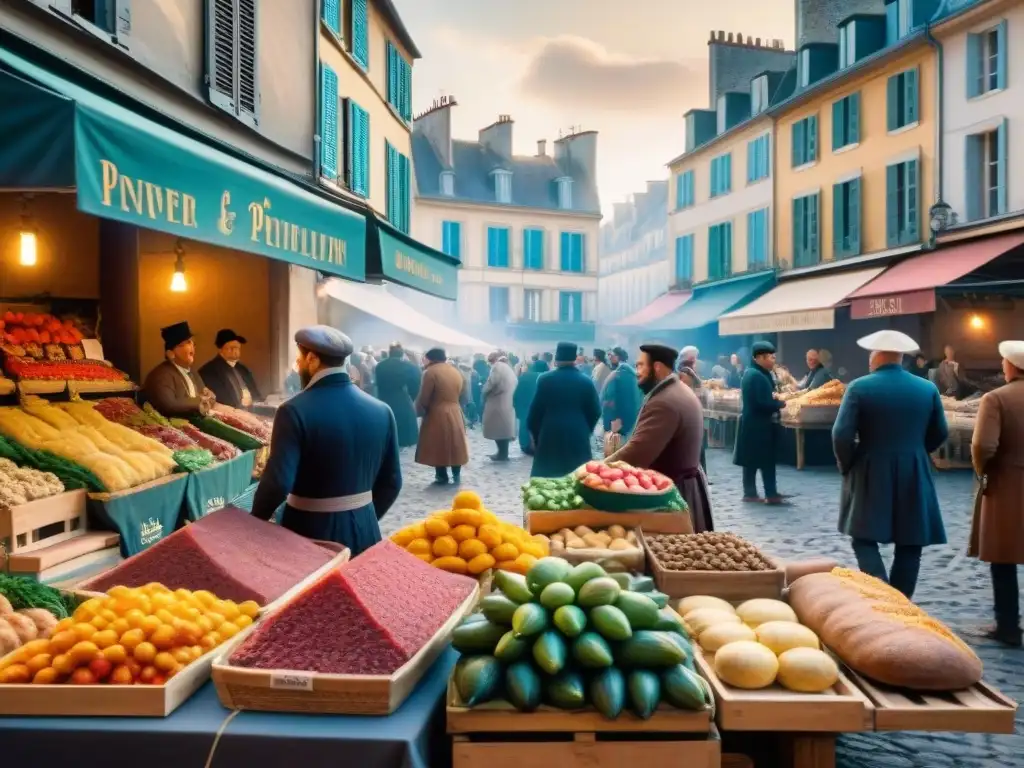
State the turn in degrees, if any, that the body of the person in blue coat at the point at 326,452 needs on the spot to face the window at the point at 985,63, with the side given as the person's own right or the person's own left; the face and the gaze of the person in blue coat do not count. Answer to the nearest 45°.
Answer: approximately 90° to the person's own right

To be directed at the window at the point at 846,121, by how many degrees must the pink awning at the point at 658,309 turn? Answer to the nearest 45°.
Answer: approximately 90° to its left

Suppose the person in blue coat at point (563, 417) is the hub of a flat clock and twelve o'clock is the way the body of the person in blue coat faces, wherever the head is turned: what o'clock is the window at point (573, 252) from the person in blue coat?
The window is roughly at 12 o'clock from the person in blue coat.

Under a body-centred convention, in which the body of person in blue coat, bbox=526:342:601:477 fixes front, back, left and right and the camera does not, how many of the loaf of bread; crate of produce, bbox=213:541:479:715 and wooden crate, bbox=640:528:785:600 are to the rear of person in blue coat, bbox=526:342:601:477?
3

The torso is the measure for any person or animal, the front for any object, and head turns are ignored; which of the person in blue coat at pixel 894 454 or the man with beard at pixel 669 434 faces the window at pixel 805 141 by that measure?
the person in blue coat

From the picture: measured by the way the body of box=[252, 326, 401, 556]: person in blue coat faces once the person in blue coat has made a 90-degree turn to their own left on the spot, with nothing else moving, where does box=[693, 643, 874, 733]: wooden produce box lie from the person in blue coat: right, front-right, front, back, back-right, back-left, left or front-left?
left

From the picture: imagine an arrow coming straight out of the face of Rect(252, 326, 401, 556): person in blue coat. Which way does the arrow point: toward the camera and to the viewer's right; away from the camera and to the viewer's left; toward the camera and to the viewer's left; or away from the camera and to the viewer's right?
away from the camera and to the viewer's left

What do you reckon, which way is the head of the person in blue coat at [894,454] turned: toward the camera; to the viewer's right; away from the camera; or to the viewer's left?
away from the camera

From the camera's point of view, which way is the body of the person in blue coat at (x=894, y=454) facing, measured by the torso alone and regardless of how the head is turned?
away from the camera

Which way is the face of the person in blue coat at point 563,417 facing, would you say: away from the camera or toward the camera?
away from the camera

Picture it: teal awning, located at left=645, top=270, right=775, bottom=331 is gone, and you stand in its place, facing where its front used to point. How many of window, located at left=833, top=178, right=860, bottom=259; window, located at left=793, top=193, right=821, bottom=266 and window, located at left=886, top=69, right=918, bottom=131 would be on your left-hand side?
3

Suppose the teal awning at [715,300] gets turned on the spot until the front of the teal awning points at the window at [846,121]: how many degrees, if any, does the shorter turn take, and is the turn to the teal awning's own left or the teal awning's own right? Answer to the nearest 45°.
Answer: approximately 90° to the teal awning's own left
